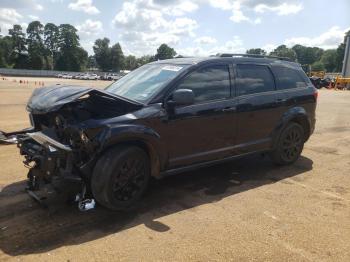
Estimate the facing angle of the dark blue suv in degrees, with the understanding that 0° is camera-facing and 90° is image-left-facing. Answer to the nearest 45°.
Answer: approximately 45°

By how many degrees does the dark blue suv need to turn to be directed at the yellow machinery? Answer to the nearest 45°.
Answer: approximately 180°
